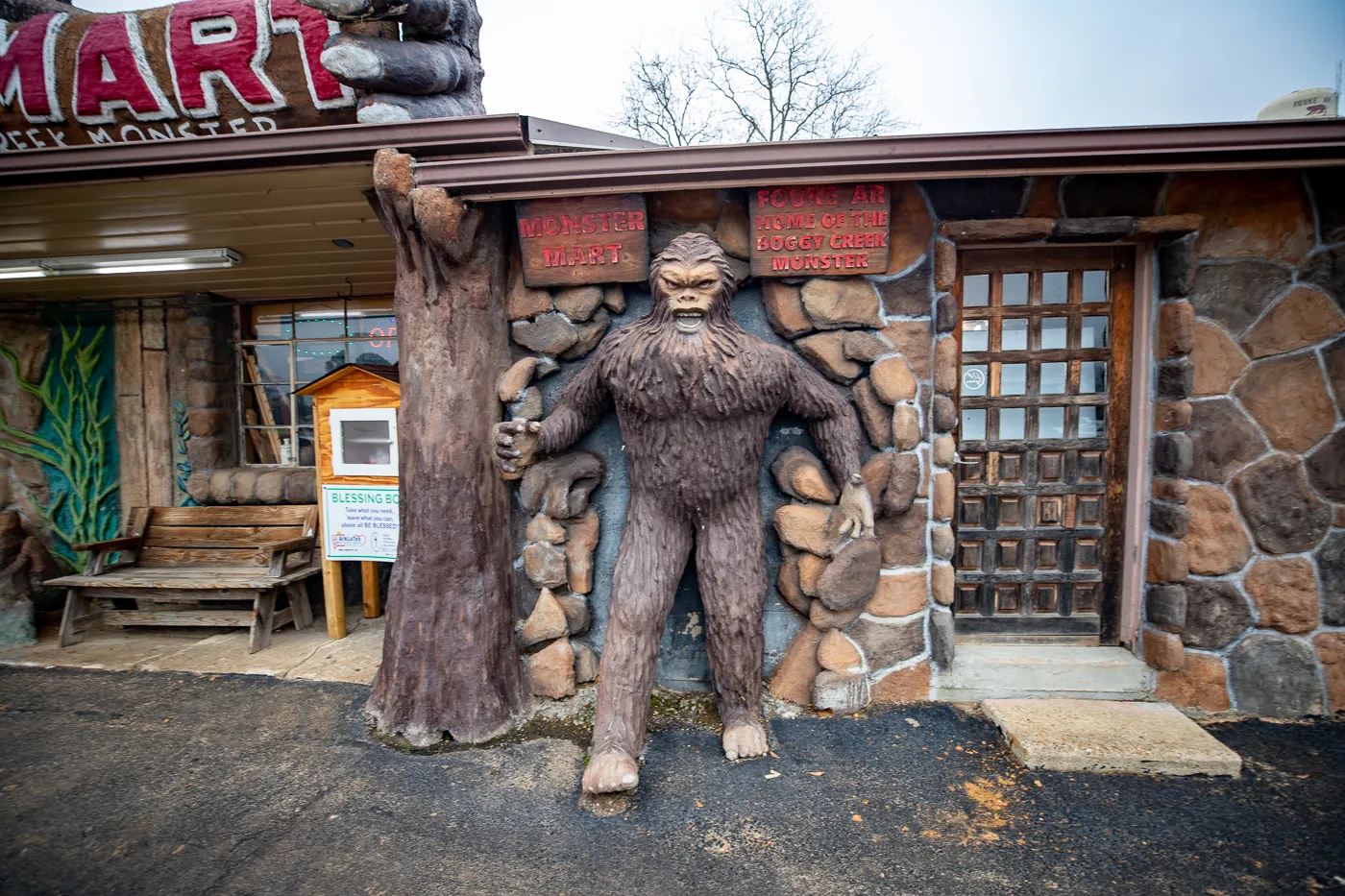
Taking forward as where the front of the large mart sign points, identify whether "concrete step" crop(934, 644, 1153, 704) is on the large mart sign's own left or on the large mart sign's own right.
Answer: on the large mart sign's own left

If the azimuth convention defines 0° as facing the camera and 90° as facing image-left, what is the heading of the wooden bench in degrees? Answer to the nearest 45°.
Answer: approximately 45°

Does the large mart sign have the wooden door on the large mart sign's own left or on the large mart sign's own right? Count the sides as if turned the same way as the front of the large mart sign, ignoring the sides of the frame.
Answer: on the large mart sign's own left

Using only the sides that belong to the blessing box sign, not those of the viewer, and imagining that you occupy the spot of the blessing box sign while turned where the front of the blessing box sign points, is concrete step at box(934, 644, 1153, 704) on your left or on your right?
on your left

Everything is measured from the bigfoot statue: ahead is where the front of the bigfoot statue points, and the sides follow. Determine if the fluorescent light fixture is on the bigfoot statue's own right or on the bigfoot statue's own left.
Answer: on the bigfoot statue's own right

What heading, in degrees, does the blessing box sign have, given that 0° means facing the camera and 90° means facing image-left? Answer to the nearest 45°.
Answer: approximately 0°

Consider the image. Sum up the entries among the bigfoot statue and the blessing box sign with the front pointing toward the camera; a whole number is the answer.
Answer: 2
